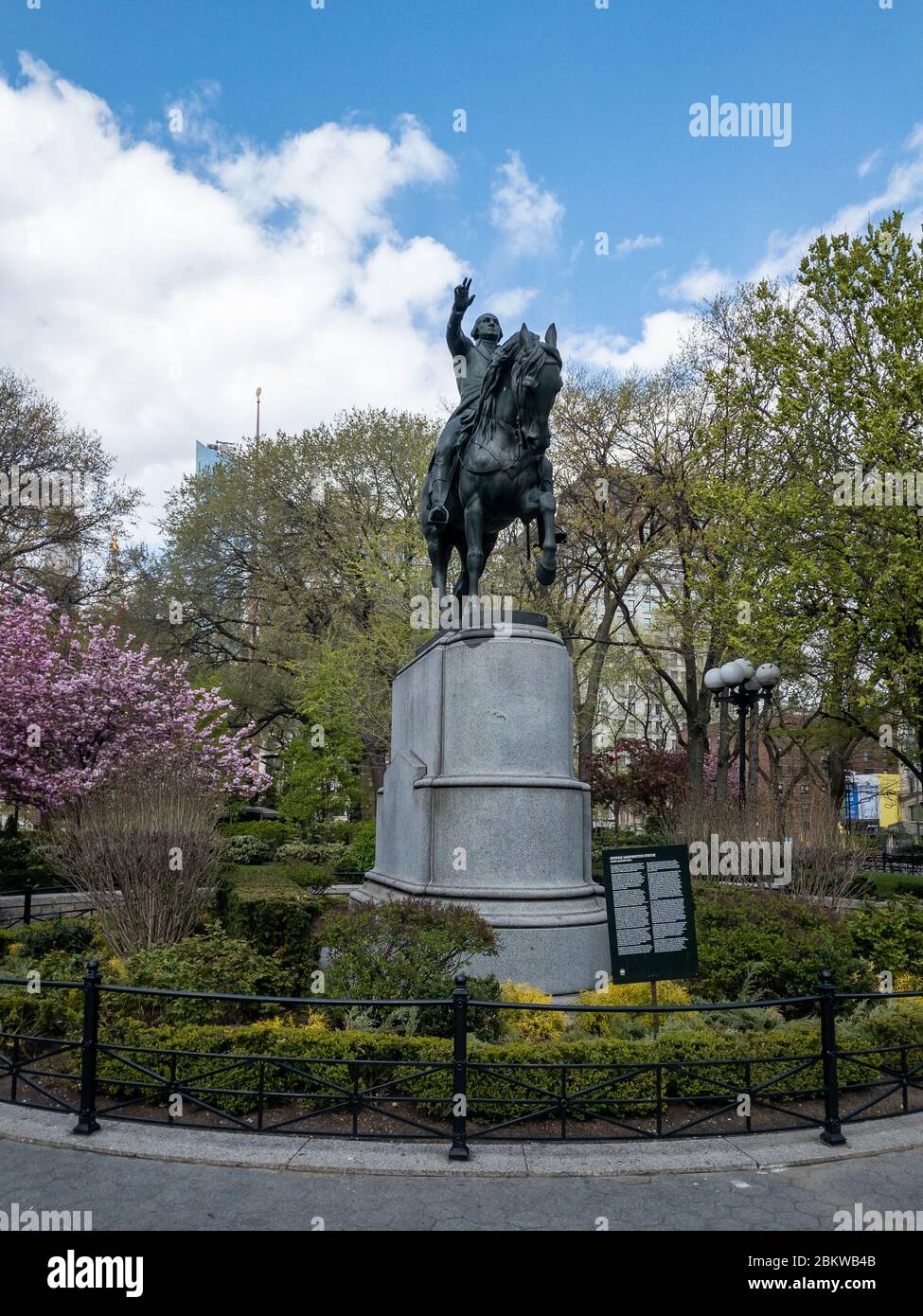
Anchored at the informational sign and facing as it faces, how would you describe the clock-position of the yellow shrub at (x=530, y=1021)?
The yellow shrub is roughly at 3 o'clock from the informational sign.

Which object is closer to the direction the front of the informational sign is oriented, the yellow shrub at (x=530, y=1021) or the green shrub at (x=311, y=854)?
the yellow shrub

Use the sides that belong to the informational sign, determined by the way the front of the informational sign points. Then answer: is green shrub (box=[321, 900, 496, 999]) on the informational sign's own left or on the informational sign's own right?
on the informational sign's own right

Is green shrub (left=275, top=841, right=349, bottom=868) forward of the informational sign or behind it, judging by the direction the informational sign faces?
behind

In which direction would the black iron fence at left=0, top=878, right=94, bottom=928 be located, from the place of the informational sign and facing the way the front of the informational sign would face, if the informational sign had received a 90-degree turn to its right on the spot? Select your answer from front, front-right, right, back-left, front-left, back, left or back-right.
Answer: front-right

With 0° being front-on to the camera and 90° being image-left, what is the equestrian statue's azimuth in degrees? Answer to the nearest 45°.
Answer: approximately 315°

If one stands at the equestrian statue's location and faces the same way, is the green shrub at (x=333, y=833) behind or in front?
behind
